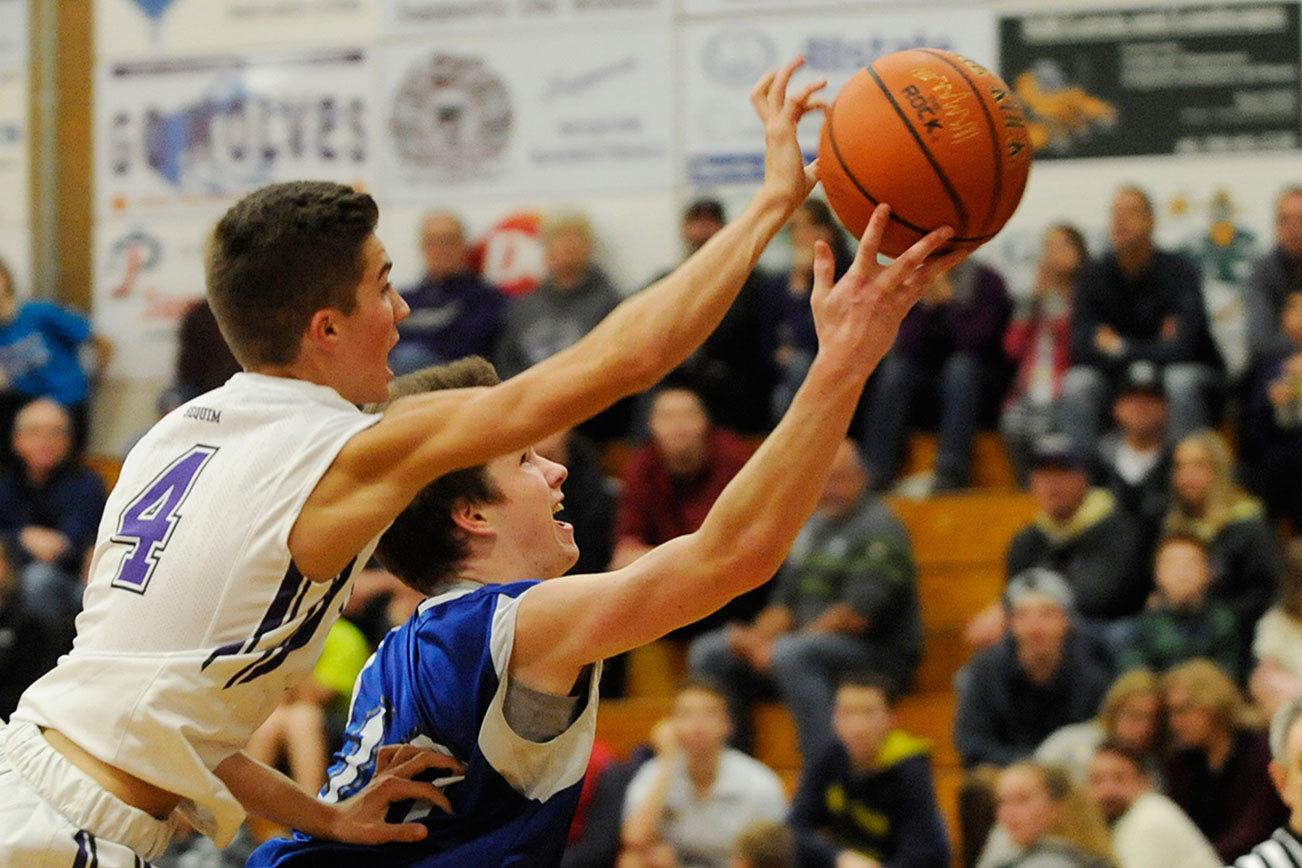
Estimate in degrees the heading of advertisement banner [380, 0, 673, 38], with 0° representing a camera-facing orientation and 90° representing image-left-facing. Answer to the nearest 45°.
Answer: approximately 0°

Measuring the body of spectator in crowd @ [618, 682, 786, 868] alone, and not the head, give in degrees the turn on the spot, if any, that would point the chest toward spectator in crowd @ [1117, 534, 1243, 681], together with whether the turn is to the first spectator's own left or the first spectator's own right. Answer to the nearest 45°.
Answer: approximately 90° to the first spectator's own left

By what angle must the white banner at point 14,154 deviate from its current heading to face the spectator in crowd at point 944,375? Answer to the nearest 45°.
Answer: approximately 45° to its left

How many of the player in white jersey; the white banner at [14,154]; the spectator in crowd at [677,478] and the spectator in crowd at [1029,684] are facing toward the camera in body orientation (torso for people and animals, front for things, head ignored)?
3

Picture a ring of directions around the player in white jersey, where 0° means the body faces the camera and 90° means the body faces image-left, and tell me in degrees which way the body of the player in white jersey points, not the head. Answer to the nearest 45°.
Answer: approximately 225°

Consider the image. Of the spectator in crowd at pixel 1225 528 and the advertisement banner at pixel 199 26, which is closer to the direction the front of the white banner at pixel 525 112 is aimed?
the spectator in crowd
